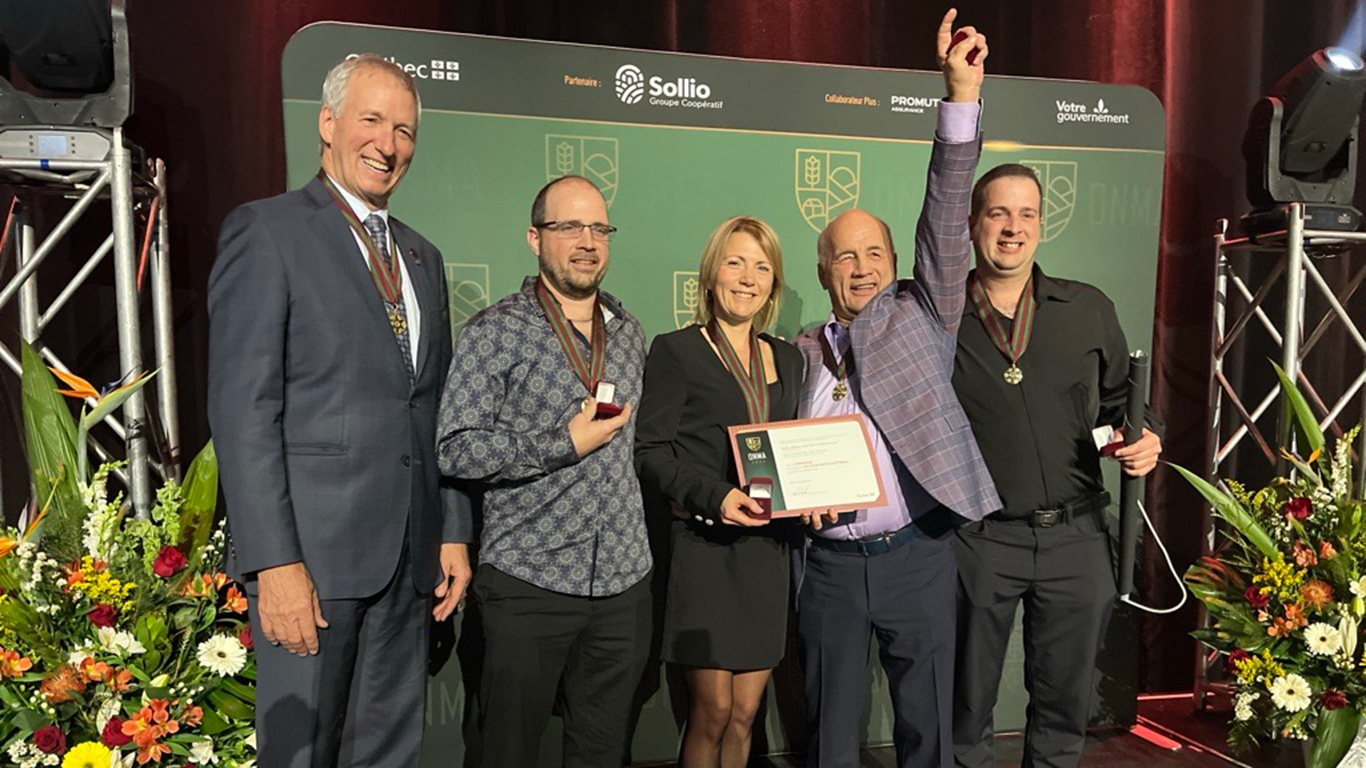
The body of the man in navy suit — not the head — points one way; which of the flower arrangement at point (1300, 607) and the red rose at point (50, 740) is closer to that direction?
the flower arrangement

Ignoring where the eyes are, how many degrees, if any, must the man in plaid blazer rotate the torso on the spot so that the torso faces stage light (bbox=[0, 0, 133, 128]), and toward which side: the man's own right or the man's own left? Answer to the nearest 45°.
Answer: approximately 90° to the man's own right

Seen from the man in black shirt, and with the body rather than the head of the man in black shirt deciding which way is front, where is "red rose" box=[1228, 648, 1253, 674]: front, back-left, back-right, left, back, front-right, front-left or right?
back-left

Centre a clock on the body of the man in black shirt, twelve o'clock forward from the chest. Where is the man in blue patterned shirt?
The man in blue patterned shirt is roughly at 2 o'clock from the man in black shirt.

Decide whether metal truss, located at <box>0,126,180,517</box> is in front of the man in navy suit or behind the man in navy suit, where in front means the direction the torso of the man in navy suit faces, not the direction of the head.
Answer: behind

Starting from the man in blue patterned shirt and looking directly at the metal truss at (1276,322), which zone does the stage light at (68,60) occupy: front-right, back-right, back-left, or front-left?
back-left

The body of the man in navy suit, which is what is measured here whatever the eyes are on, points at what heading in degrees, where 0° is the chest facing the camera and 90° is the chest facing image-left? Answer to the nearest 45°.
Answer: approximately 315°

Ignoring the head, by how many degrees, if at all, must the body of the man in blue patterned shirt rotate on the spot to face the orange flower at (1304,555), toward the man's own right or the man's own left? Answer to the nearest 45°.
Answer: approximately 45° to the man's own left

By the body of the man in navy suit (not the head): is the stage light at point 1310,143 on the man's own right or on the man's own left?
on the man's own left

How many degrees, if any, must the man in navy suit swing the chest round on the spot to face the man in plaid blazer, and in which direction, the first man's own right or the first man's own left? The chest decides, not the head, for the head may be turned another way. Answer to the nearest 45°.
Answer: approximately 45° to the first man's own left
